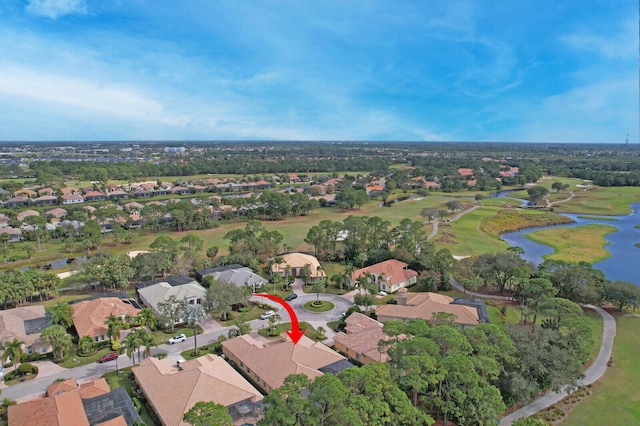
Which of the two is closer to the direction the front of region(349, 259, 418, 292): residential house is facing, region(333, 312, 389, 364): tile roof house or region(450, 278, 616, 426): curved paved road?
the tile roof house

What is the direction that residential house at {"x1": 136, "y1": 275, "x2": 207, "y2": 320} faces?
toward the camera

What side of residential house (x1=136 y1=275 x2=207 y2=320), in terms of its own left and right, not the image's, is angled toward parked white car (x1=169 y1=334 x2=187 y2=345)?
front

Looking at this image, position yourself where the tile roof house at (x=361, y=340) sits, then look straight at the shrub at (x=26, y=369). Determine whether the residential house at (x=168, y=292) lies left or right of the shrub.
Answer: right

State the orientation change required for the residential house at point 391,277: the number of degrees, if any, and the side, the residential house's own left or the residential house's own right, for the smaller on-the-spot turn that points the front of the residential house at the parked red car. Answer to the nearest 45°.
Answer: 0° — it already faces it

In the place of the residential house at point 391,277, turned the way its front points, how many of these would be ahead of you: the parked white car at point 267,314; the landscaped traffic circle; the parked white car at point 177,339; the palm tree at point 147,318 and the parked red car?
5

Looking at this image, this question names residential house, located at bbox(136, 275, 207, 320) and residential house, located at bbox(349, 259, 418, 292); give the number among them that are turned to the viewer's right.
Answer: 0

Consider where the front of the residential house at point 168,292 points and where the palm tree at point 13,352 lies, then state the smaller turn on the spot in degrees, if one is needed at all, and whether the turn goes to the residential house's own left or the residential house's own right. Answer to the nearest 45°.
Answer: approximately 45° to the residential house's own right

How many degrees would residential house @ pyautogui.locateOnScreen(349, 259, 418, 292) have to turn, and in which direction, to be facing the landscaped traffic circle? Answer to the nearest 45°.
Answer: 0° — it already faces it

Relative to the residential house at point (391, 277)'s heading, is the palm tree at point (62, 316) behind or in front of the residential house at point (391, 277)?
in front

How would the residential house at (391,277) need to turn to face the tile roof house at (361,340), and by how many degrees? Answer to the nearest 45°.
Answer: approximately 45° to its left

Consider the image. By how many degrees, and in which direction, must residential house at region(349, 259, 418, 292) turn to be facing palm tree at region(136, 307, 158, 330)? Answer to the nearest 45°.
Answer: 0° — it already faces it

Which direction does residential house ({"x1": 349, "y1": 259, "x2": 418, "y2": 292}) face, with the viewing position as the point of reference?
facing the viewer and to the left of the viewer

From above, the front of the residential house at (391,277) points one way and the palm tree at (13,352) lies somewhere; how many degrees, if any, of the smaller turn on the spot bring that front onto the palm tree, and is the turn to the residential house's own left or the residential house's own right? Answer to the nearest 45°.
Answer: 0° — it already faces it

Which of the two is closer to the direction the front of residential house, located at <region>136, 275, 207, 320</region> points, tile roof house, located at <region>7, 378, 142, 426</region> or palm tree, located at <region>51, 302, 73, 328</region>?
the tile roof house

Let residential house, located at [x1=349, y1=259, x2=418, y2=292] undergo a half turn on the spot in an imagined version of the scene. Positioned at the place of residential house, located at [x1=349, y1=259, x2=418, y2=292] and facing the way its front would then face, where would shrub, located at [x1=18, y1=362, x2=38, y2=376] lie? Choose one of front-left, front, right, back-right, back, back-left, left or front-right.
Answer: back

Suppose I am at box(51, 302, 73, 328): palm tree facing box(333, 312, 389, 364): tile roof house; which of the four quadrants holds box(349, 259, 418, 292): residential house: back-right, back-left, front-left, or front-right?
front-left
